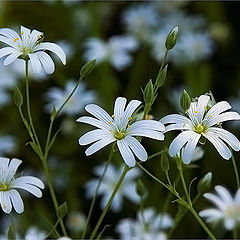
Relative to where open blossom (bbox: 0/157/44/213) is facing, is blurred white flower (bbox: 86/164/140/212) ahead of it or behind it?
behind

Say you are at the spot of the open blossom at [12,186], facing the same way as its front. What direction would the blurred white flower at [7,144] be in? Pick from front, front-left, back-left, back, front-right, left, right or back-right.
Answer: back

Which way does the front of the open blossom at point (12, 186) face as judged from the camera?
facing the viewer

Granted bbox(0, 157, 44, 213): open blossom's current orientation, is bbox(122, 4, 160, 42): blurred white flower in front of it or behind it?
behind

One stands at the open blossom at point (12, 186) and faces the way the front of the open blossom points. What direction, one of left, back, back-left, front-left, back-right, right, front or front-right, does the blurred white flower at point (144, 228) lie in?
back-left

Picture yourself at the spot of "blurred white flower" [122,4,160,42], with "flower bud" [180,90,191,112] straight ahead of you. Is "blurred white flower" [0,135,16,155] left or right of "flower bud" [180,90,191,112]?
right
